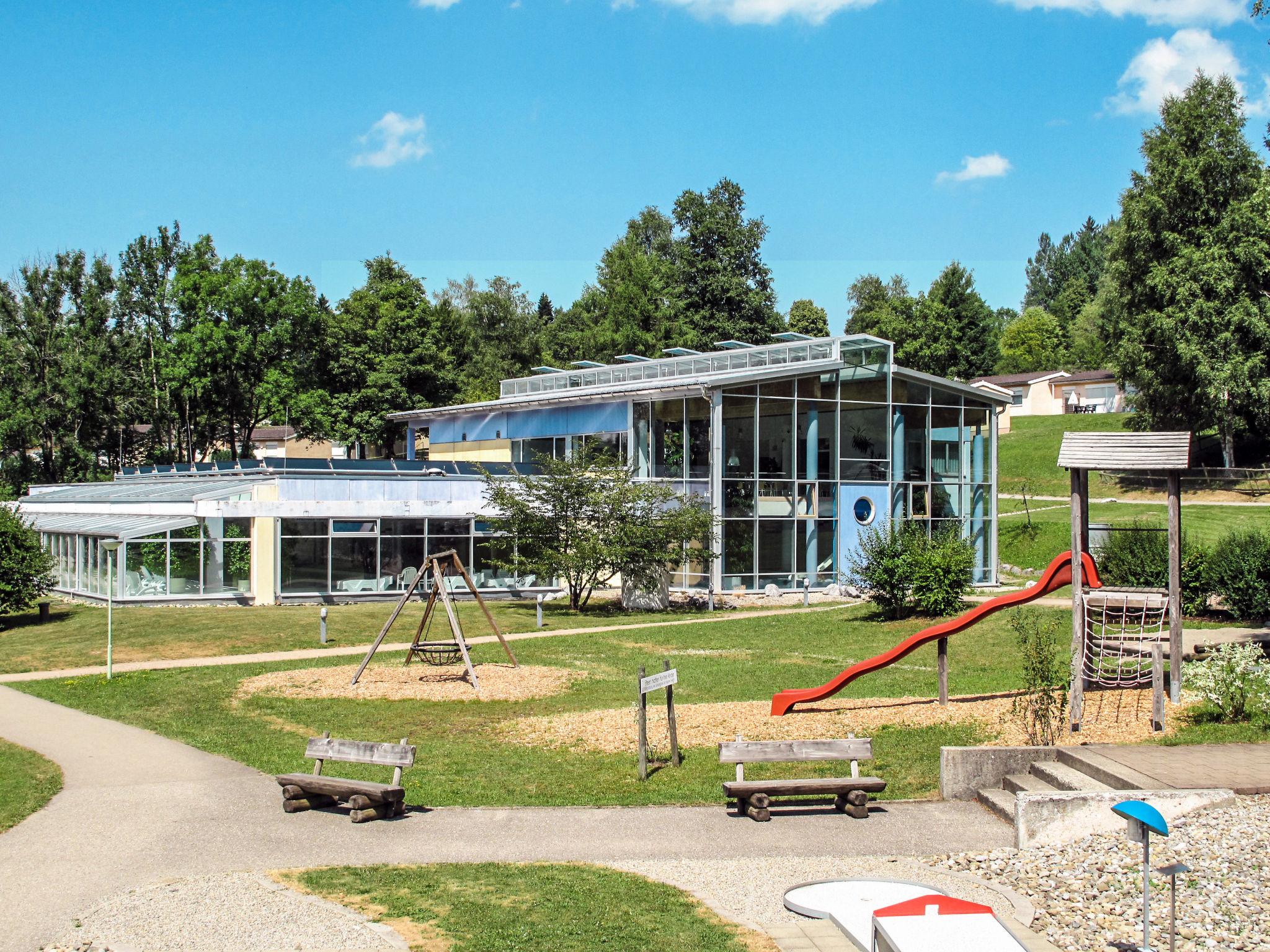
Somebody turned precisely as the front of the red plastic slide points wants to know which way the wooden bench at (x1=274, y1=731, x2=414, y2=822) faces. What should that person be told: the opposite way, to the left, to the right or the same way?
to the left

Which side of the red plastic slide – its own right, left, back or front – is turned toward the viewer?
left

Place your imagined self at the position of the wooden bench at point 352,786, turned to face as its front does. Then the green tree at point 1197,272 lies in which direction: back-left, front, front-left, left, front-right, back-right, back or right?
back

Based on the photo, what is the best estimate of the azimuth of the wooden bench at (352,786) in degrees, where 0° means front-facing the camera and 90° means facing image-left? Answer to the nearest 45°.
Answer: approximately 45°

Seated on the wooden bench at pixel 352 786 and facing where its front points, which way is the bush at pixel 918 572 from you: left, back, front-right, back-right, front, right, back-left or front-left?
back

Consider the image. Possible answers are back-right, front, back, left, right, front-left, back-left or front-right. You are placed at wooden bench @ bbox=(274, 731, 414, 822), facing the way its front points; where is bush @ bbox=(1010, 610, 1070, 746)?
back-left

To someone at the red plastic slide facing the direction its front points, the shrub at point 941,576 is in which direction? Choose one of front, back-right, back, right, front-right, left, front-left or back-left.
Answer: right

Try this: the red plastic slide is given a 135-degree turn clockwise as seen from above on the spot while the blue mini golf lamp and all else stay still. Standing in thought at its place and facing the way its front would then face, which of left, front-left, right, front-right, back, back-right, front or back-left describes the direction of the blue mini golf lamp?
back-right

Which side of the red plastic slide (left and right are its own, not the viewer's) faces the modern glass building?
right

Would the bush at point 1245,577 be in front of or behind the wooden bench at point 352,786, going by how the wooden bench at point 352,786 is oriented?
behind

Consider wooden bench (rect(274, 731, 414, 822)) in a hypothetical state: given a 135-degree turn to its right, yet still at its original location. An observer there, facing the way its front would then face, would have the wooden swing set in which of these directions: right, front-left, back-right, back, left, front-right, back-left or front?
front

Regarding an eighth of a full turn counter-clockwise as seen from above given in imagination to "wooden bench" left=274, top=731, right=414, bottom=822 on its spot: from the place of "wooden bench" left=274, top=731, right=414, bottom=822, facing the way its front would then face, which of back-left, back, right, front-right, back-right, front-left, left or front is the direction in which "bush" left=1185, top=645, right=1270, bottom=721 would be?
left
